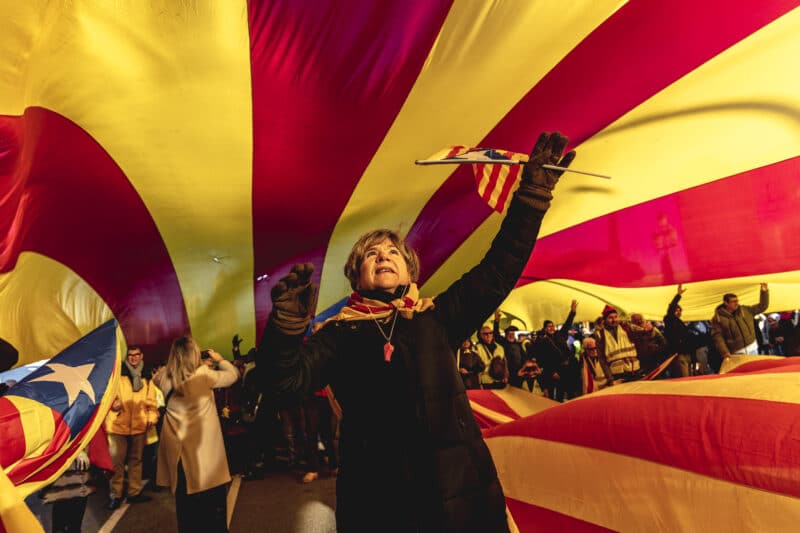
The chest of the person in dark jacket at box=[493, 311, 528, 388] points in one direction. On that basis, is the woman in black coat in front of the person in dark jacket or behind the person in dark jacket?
in front

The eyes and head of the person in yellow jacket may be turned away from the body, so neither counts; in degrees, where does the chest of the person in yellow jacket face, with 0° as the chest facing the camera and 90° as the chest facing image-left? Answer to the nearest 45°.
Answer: approximately 0°

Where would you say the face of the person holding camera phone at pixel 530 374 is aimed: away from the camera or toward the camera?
toward the camera

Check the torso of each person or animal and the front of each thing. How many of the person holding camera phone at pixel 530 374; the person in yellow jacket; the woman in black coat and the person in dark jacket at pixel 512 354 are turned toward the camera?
4

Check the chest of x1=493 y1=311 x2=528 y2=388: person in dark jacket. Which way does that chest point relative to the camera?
toward the camera

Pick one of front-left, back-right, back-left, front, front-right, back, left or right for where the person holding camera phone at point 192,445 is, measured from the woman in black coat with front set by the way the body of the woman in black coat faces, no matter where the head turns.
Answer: back-right

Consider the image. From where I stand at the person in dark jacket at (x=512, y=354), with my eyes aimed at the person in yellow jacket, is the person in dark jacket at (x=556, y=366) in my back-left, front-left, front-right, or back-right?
back-left

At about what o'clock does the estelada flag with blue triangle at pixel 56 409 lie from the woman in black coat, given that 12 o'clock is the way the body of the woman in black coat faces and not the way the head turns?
The estelada flag with blue triangle is roughly at 4 o'clock from the woman in black coat.

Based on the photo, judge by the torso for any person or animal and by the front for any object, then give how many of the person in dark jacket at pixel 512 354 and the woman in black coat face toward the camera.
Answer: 2

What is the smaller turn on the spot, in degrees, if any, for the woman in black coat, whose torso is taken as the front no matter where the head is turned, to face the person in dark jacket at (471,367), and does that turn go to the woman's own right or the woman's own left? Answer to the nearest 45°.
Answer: approximately 180°

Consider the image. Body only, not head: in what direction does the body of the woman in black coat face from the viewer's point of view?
toward the camera
